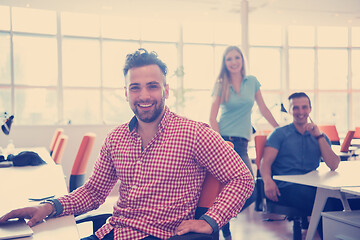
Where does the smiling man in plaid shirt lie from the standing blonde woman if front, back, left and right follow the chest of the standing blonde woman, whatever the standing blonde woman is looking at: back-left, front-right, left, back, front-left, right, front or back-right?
front

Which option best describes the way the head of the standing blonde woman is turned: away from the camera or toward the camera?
toward the camera

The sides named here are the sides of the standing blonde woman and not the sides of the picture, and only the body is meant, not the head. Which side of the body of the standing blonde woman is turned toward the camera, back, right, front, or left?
front

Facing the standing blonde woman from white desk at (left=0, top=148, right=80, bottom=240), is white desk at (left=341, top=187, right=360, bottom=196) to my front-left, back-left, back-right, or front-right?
front-right

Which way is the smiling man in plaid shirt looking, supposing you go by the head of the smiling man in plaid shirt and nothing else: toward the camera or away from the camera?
toward the camera

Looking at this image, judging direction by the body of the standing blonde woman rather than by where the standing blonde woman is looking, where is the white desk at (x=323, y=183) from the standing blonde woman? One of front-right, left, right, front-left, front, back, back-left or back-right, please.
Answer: front-left
